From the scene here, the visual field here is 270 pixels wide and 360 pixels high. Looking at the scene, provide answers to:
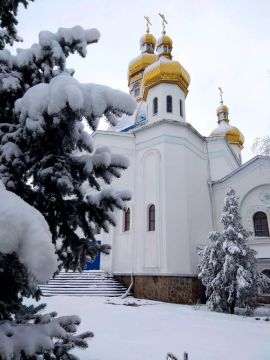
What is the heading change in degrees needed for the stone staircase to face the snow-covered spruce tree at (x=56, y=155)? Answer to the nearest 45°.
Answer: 0° — it already faces it

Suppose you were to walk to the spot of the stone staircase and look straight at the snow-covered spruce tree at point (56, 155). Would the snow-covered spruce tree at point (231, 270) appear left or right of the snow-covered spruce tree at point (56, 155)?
left

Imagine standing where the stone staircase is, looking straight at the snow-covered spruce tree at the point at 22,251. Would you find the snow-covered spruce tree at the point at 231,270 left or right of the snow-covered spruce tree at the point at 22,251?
left

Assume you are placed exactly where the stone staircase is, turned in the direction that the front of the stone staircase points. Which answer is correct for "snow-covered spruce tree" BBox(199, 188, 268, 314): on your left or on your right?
on your left

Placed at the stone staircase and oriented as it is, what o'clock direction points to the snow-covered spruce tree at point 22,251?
The snow-covered spruce tree is roughly at 12 o'clock from the stone staircase.

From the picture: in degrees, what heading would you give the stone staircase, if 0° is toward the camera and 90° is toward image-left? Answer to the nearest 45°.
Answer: approximately 0°
